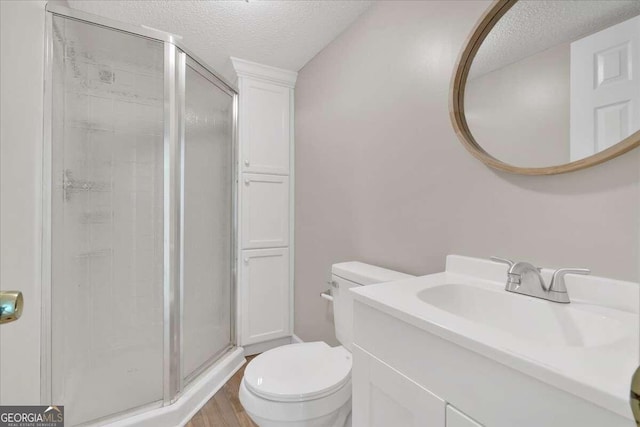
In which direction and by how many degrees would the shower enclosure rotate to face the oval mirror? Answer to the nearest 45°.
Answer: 0° — it already faces it

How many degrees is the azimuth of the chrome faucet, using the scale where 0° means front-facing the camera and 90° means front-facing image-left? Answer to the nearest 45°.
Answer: approximately 45°

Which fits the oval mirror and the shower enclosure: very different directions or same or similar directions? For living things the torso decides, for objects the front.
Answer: very different directions

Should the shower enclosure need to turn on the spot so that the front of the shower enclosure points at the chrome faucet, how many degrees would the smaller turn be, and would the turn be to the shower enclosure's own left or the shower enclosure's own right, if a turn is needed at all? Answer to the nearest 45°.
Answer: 0° — it already faces it

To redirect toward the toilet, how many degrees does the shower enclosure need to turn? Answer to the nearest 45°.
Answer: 0° — it already faces it

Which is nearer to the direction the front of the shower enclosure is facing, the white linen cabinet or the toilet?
the toilet

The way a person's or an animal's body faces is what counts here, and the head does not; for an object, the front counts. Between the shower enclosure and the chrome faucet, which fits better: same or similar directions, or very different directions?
very different directions

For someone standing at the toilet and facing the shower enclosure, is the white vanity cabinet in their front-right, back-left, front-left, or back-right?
back-left

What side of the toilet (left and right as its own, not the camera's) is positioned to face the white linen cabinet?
right

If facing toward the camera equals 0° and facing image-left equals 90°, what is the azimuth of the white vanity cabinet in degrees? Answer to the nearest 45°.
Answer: approximately 45°
